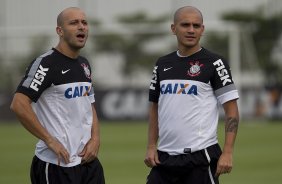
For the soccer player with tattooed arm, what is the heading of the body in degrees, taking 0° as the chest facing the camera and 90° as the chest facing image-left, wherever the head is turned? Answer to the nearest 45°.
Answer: approximately 45°
